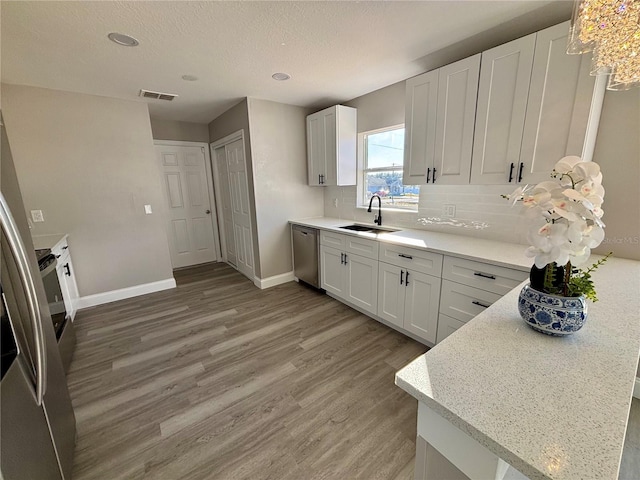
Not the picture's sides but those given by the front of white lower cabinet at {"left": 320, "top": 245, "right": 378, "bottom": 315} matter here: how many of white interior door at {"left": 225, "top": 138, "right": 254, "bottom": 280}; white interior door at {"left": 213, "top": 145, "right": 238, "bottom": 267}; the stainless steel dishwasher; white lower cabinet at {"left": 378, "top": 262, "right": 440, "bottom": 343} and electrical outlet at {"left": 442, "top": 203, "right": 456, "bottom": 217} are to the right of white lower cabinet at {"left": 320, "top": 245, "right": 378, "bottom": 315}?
3

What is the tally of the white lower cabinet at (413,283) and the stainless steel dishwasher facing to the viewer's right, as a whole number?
0

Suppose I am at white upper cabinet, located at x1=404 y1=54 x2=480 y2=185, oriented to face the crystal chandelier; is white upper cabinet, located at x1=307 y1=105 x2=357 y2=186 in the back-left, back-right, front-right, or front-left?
back-right

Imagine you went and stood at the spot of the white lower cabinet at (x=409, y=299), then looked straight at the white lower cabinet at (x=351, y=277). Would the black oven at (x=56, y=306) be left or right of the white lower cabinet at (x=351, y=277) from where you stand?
left

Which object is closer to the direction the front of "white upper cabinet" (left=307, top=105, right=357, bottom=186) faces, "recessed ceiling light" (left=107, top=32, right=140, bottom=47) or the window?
the recessed ceiling light

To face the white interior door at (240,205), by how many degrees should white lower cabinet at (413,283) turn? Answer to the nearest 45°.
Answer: approximately 45° to its right

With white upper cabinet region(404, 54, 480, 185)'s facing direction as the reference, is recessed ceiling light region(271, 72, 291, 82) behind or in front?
in front

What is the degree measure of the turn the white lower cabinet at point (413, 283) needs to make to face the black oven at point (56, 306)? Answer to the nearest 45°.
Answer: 0° — it already faces it

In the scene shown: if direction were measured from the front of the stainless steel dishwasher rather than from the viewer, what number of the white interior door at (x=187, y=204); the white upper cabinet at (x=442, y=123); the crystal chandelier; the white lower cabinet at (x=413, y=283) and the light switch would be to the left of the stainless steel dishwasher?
3

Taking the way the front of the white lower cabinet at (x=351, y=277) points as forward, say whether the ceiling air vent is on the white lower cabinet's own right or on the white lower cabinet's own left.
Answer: on the white lower cabinet's own right

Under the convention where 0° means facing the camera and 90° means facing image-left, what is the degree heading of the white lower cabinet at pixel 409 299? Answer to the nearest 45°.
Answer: approximately 45°

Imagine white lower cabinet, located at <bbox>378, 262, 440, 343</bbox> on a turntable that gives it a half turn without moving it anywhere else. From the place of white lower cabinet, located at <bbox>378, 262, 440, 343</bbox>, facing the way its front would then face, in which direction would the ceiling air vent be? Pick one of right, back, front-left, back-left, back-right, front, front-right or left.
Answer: back-left
